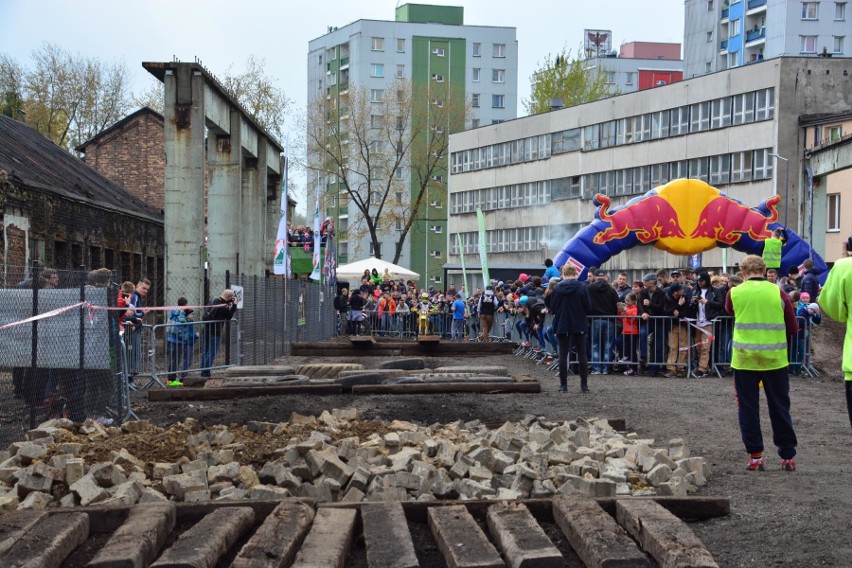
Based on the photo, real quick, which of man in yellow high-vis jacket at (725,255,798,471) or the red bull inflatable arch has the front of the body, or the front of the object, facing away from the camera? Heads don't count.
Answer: the man in yellow high-vis jacket

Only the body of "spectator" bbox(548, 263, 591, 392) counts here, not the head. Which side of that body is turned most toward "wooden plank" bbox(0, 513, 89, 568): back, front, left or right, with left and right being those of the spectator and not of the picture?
back

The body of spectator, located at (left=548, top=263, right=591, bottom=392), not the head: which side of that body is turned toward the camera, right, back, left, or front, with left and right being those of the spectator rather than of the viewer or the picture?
back

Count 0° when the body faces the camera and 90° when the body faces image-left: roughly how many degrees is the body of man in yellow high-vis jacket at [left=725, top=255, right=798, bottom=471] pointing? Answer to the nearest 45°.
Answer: approximately 180°

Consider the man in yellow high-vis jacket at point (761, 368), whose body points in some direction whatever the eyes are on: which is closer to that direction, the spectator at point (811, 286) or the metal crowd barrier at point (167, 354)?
the spectator

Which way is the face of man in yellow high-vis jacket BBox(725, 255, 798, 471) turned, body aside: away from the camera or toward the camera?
away from the camera
